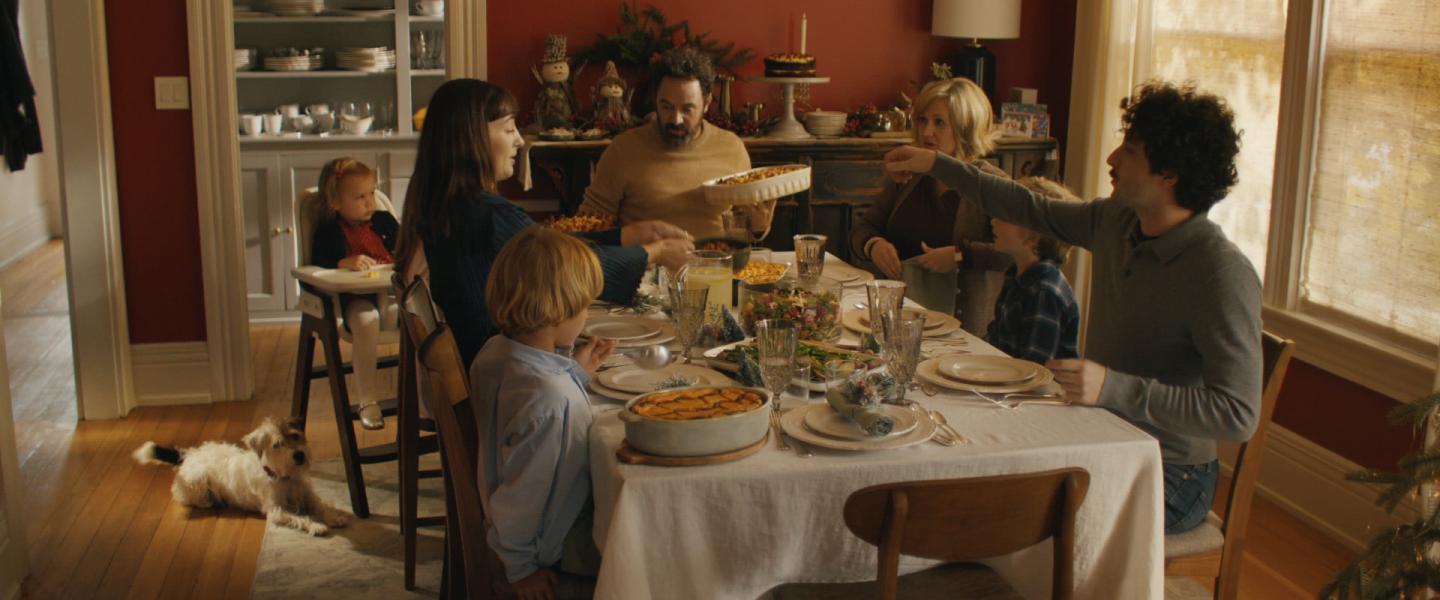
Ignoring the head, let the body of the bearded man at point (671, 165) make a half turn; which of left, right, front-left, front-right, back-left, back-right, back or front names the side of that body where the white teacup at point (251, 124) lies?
front-left

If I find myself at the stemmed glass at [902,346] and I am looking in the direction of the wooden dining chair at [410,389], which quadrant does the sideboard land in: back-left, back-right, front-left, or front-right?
front-right

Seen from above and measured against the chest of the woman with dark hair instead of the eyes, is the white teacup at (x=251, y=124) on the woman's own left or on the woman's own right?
on the woman's own left

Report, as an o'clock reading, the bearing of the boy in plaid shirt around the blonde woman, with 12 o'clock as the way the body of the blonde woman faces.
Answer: The boy in plaid shirt is roughly at 10 o'clock from the blonde woman.

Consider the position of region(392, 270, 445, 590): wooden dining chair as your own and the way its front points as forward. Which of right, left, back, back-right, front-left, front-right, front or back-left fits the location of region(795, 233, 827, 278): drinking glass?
front

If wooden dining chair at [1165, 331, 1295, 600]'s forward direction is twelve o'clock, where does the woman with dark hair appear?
The woman with dark hair is roughly at 12 o'clock from the wooden dining chair.

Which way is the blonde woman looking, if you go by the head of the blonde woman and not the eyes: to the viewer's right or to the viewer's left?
to the viewer's left

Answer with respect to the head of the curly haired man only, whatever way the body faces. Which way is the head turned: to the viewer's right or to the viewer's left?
to the viewer's left

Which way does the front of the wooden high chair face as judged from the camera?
facing the viewer and to the right of the viewer

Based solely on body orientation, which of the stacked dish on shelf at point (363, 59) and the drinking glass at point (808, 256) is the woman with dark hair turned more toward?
the drinking glass

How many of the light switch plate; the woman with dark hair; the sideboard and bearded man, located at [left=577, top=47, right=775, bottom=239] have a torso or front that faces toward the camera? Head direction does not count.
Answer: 3

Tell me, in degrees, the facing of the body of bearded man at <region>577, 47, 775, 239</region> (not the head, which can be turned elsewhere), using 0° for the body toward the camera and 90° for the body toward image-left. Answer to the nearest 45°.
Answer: approximately 0°

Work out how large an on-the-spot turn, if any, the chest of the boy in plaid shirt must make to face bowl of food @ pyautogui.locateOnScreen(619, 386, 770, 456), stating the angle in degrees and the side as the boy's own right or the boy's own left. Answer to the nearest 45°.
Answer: approximately 45° to the boy's own left

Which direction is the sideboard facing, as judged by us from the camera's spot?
facing the viewer

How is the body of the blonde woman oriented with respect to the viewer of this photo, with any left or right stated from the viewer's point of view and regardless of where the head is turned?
facing the viewer and to the left of the viewer

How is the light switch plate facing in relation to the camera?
toward the camera

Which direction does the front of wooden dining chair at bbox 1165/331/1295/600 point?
to the viewer's left

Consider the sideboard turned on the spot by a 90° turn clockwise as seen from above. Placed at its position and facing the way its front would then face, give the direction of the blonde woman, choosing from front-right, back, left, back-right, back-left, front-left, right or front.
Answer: left

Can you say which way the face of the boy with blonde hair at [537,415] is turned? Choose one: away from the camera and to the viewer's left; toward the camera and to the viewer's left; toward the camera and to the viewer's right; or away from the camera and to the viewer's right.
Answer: away from the camera and to the viewer's right

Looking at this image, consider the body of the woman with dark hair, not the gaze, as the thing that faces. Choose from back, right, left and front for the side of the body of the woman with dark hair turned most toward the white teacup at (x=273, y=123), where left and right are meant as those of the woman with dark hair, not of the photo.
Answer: left

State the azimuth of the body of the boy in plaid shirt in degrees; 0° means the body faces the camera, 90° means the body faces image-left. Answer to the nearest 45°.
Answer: approximately 90°

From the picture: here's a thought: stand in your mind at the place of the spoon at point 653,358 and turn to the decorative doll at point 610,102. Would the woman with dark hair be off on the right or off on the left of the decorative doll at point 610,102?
left

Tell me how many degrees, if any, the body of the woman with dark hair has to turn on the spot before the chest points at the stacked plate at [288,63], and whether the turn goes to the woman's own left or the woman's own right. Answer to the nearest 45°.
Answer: approximately 90° to the woman's own left
